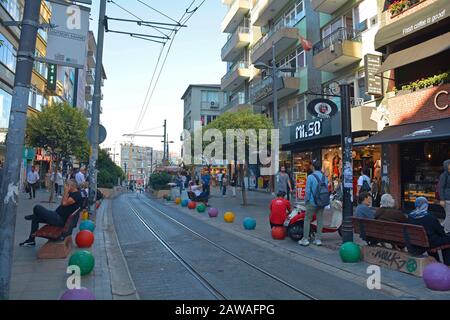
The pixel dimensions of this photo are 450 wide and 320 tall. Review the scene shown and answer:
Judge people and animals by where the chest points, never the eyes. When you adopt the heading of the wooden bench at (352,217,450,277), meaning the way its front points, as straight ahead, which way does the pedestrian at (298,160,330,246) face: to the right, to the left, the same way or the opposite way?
to the left

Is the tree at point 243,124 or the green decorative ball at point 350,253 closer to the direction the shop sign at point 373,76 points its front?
the green decorative ball

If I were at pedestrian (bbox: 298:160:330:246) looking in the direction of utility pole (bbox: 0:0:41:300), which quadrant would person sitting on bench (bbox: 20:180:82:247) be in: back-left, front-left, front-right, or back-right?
front-right

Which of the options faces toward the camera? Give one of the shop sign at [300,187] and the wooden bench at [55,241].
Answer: the shop sign

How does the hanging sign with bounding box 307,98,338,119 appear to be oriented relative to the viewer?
toward the camera
